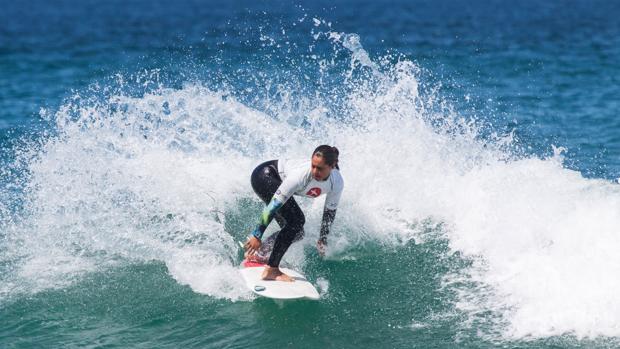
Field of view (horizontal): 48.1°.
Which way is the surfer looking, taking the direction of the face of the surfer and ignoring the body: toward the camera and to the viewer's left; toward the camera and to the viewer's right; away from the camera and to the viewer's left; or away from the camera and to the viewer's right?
toward the camera and to the viewer's left

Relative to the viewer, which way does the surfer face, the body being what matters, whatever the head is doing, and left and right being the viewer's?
facing the viewer and to the right of the viewer
